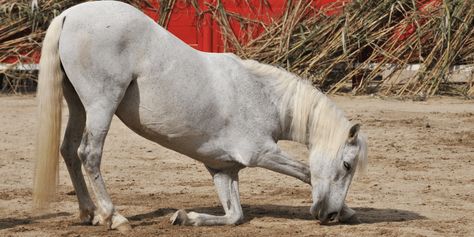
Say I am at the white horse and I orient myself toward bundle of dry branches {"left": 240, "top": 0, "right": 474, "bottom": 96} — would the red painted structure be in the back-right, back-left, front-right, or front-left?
front-left

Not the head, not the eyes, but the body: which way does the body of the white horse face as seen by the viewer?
to the viewer's right
